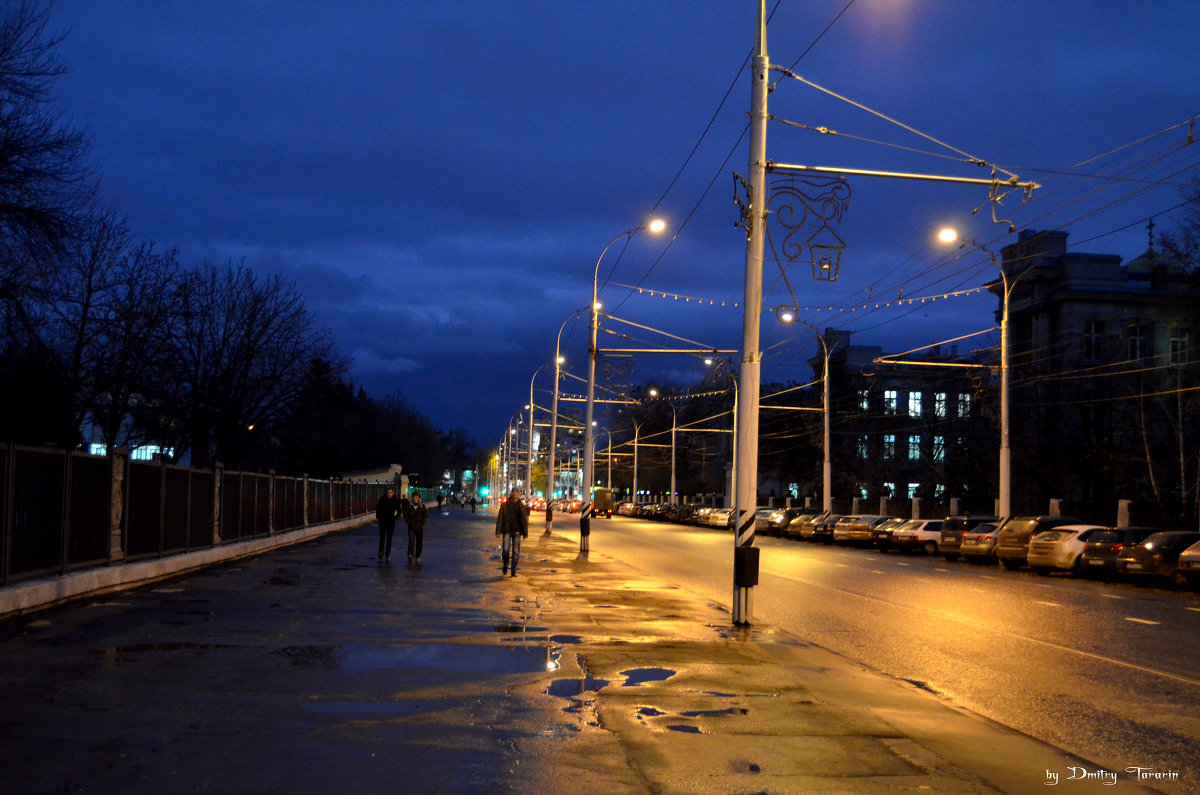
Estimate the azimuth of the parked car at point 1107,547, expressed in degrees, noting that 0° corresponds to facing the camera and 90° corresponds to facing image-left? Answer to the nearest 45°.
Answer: approximately 225°

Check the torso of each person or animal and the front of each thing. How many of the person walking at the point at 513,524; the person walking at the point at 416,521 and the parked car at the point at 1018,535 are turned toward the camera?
2

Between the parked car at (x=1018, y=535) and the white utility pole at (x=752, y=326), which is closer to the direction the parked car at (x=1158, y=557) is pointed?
the parked car

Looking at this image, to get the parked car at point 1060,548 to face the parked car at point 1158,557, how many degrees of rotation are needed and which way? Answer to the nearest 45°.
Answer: approximately 90° to its right

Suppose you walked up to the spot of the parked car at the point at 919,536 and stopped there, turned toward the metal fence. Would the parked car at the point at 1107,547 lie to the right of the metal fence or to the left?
left
